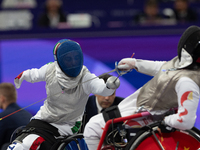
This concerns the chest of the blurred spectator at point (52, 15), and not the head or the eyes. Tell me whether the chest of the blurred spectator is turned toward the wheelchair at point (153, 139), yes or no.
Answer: yes

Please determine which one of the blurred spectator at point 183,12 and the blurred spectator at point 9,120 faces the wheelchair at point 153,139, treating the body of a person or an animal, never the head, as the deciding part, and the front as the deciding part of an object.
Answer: the blurred spectator at point 183,12

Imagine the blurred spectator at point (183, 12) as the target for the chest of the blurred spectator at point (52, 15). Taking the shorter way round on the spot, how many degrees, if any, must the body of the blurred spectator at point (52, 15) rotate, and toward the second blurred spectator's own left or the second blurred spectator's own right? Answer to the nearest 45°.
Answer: approximately 90° to the second blurred spectator's own left

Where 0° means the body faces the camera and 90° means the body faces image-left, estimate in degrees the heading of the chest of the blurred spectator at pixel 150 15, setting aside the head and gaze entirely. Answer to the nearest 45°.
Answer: approximately 0°

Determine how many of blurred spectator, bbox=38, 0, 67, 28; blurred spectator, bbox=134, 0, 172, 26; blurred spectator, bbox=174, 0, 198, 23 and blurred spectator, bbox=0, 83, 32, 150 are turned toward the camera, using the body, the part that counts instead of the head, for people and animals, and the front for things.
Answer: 3

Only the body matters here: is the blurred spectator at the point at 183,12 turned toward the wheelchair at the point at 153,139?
yes

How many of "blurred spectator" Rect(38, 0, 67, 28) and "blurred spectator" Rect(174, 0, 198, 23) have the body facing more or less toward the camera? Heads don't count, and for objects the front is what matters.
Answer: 2

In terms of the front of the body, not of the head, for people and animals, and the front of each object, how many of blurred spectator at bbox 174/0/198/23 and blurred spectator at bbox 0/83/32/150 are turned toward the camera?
1

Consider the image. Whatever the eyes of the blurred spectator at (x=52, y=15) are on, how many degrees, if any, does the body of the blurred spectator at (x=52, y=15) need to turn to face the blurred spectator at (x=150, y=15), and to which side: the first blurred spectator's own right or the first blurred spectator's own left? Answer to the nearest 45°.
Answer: approximately 90° to the first blurred spectator's own left
